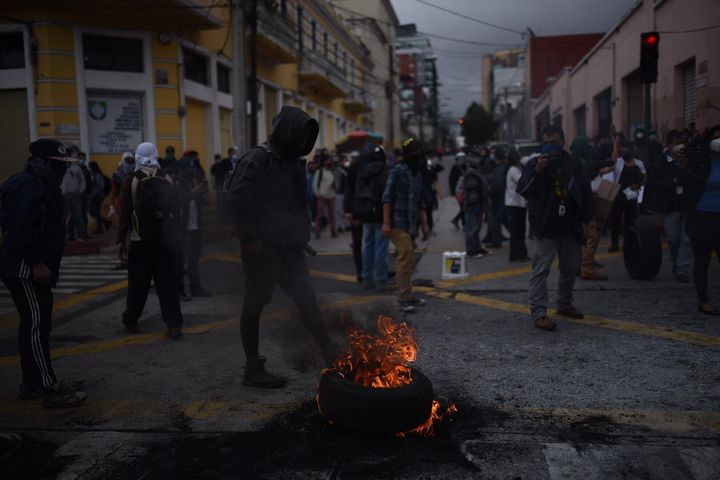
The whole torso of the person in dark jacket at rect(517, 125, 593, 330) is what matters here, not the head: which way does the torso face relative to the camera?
toward the camera

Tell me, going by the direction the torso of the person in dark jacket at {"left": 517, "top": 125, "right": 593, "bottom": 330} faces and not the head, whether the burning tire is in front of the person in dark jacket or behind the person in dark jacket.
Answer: in front

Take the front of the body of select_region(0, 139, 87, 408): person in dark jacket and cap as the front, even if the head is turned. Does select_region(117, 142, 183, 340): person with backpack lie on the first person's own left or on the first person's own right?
on the first person's own left

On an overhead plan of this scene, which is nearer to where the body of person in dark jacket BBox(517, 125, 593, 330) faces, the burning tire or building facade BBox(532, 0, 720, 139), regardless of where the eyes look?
the burning tire

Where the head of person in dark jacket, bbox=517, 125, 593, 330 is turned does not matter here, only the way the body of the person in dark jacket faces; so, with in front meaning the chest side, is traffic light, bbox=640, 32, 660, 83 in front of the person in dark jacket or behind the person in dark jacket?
behind

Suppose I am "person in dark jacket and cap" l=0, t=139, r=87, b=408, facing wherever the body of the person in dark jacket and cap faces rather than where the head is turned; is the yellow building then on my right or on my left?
on my left

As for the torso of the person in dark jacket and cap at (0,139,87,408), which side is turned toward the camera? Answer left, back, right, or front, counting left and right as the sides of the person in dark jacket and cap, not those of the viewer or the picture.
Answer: right

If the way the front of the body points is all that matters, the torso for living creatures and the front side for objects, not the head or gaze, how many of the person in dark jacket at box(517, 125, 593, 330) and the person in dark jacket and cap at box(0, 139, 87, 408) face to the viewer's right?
1

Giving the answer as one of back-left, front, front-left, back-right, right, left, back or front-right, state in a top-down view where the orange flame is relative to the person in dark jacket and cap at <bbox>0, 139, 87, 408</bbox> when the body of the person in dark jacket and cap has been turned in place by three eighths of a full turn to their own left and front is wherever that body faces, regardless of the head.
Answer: back

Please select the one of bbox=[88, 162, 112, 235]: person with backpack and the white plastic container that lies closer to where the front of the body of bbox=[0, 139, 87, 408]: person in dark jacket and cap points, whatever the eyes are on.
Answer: the white plastic container
